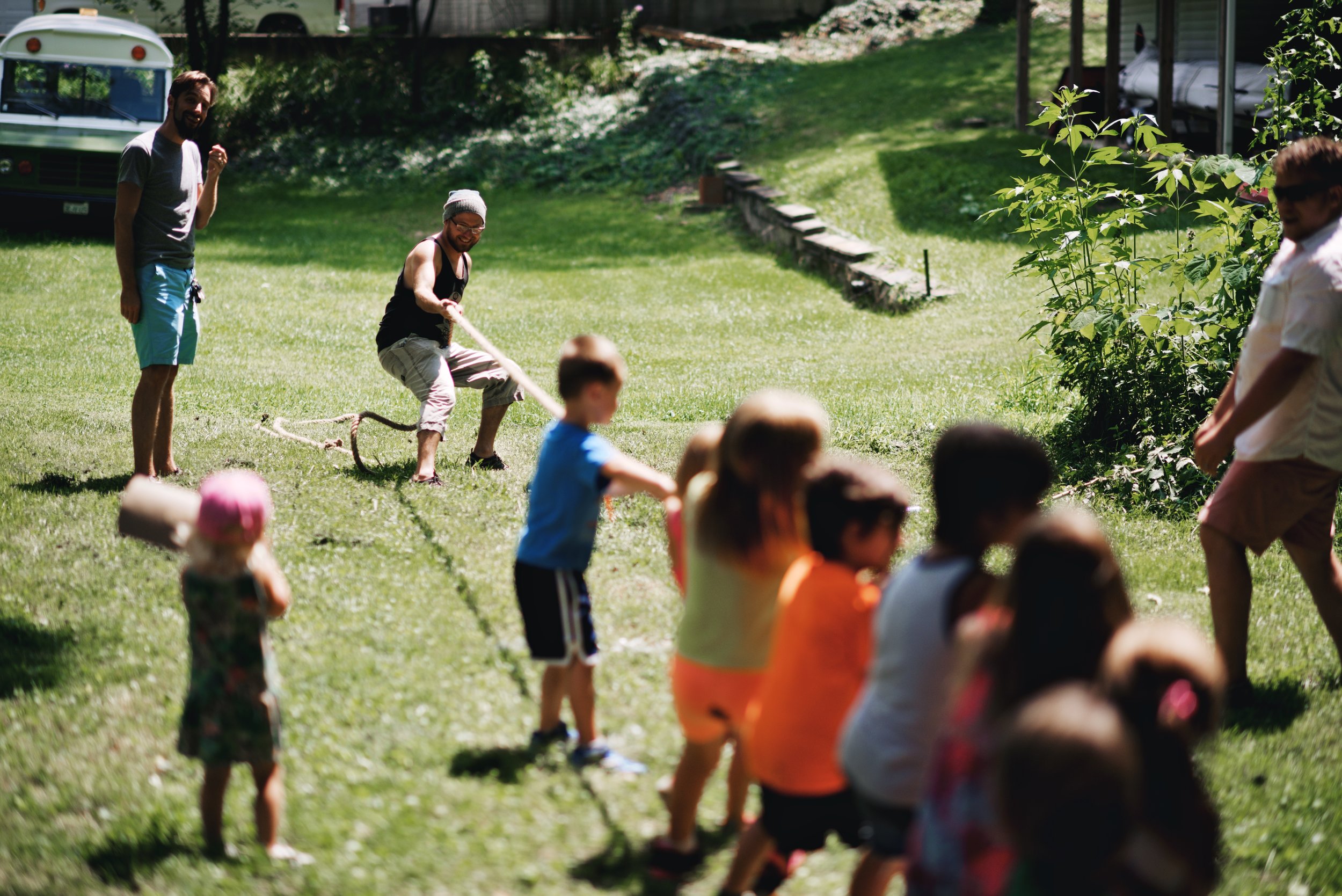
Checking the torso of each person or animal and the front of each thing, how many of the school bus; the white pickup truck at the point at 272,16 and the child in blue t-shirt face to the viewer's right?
1

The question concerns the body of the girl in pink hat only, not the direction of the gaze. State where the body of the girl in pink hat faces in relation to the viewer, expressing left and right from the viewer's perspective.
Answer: facing away from the viewer and to the right of the viewer

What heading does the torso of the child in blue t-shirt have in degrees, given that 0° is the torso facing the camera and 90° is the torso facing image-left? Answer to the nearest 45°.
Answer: approximately 270°

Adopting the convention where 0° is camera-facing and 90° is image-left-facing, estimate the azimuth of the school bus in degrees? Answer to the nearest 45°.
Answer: approximately 0°

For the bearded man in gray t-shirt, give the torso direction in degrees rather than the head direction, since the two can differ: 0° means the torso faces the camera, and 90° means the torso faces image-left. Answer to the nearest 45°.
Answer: approximately 315°

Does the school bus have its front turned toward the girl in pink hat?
yes

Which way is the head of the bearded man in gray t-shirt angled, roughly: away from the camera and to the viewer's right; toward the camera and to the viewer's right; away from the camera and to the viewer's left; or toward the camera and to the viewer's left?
toward the camera and to the viewer's right

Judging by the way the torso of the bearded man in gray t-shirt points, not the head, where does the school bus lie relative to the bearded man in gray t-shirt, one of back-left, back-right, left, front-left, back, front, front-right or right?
back-left
